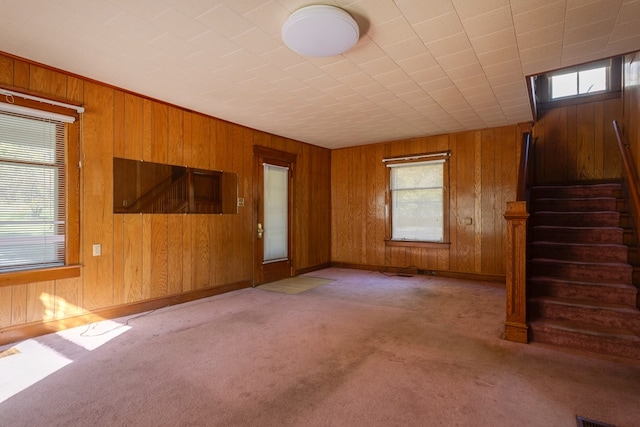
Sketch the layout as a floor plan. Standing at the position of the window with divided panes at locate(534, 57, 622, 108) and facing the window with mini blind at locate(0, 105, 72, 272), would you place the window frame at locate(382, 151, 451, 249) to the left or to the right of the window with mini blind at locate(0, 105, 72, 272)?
right

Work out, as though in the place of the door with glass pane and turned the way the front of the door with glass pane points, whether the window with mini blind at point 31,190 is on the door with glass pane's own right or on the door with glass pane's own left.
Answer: on the door with glass pane's own right

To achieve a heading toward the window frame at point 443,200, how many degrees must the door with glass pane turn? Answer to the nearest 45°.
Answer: approximately 45° to its left

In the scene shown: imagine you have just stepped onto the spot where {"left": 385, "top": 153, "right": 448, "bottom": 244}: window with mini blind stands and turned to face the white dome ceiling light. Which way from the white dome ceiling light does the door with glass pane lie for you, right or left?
right

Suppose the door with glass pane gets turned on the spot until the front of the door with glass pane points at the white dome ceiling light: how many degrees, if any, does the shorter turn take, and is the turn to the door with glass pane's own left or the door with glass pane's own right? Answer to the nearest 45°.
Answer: approximately 45° to the door with glass pane's own right

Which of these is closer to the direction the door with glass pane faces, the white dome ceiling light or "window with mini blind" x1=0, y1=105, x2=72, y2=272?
the white dome ceiling light

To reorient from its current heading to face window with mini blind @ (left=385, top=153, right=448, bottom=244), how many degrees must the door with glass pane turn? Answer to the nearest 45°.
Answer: approximately 45° to its left

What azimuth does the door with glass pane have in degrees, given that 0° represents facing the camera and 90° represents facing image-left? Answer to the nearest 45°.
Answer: approximately 315°

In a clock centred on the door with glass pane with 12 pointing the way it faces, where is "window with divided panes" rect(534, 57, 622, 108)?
The window with divided panes is roughly at 11 o'clock from the door with glass pane.
